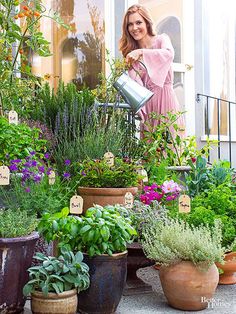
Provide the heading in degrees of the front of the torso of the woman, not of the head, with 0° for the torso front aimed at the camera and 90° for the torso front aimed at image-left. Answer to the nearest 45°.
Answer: approximately 45°

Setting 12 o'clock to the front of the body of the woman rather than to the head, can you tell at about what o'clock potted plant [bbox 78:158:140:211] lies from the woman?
The potted plant is roughly at 11 o'clock from the woman.

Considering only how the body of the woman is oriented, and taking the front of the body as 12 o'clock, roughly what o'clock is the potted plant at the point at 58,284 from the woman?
The potted plant is roughly at 11 o'clock from the woman.

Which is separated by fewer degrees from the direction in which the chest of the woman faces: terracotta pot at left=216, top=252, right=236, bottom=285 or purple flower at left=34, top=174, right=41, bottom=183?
the purple flower

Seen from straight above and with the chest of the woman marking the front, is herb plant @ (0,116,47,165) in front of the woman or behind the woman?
in front

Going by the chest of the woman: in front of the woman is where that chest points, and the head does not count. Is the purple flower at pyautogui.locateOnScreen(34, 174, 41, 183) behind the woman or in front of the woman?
in front

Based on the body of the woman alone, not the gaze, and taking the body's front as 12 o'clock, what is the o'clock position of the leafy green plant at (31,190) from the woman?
The leafy green plant is roughly at 11 o'clock from the woman.

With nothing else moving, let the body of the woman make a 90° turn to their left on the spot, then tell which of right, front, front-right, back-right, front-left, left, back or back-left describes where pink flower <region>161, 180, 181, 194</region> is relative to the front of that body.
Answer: front-right

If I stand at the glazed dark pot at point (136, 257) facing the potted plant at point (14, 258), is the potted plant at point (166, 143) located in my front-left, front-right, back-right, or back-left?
back-right
